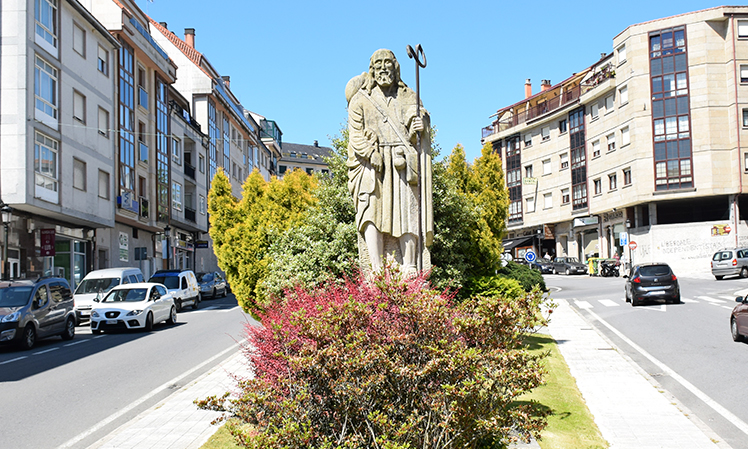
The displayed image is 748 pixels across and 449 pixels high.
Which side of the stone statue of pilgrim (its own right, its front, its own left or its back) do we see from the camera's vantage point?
front

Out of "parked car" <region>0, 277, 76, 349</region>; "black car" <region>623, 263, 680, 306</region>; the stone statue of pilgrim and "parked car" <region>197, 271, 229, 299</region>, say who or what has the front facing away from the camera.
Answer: the black car

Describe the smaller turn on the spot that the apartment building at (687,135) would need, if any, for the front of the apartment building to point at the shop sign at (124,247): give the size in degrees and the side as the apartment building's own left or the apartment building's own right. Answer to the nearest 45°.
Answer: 0° — it already faces it

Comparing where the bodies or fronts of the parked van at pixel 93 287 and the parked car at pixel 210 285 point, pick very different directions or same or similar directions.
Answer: same or similar directions

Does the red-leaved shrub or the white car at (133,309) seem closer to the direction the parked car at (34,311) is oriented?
the red-leaved shrub

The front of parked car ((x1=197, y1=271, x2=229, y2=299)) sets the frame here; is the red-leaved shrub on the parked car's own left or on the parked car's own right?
on the parked car's own left

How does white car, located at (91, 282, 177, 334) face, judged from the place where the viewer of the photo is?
facing the viewer and to the left of the viewer

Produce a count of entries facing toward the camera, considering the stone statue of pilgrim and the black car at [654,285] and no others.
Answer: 1

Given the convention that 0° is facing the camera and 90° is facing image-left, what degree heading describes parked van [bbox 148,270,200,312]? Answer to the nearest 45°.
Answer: approximately 45°

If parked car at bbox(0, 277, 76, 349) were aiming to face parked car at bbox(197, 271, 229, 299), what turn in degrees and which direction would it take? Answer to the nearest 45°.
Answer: approximately 180°

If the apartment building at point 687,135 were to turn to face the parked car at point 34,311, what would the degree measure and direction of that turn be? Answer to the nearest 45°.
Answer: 0° — it already faces it

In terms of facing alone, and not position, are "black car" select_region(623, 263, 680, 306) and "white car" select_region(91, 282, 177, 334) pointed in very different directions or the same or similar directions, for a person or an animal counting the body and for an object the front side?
very different directions

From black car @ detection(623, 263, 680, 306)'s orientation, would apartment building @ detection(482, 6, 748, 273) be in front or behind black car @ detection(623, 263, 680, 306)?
in front

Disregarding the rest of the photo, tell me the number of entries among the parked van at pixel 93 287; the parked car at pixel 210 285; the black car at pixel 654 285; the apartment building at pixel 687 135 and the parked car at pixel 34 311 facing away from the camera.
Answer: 1

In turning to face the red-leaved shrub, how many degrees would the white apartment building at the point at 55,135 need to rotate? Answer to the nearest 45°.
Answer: approximately 45° to its right

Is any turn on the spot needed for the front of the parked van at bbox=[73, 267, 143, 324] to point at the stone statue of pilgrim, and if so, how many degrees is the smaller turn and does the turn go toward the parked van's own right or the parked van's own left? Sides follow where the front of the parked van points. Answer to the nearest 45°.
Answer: approximately 45° to the parked van's own left

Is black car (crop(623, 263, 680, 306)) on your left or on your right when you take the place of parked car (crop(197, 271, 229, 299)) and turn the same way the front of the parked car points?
on your left

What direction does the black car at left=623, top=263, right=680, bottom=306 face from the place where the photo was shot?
facing away from the viewer
